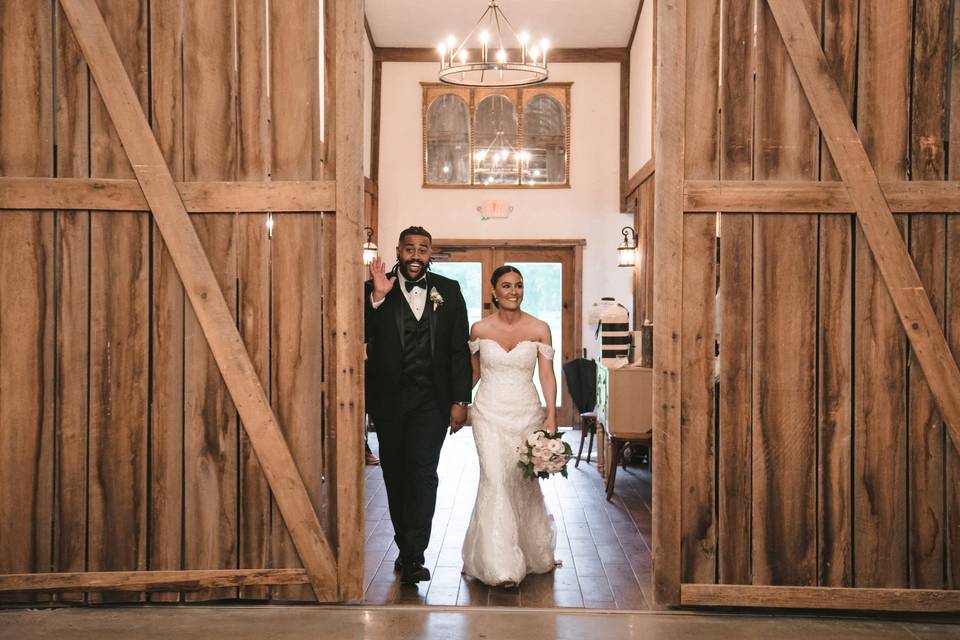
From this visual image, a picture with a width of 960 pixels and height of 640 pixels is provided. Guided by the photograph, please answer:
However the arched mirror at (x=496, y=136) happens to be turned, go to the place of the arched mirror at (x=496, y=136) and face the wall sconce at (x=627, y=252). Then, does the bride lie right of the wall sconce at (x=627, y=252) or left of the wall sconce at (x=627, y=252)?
right

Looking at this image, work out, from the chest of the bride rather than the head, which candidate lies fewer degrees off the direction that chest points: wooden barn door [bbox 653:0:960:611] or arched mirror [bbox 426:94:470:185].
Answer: the wooden barn door

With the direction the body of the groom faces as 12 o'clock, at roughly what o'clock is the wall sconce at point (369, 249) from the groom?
The wall sconce is roughly at 6 o'clock from the groom.

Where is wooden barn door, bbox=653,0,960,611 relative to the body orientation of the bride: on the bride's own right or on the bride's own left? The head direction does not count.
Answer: on the bride's own left

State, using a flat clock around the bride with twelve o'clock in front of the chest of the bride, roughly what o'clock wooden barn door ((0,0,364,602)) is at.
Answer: The wooden barn door is roughly at 2 o'clock from the bride.

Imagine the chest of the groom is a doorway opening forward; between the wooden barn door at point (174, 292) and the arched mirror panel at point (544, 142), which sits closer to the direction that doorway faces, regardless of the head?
the wooden barn door

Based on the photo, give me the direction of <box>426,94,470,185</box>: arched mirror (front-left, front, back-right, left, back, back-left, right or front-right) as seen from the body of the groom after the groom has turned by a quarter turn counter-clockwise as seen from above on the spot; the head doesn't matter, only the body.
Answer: left

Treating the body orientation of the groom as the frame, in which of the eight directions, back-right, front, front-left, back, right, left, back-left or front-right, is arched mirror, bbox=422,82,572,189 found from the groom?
back

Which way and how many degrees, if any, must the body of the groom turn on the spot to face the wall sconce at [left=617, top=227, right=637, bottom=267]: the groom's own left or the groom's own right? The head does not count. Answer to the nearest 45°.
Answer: approximately 135° to the groom's own left

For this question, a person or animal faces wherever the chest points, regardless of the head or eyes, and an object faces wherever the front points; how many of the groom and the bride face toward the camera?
2

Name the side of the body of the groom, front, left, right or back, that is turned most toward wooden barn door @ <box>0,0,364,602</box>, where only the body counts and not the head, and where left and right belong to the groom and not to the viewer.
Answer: right

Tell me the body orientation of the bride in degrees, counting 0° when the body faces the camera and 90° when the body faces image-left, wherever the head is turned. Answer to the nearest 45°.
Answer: approximately 0°
